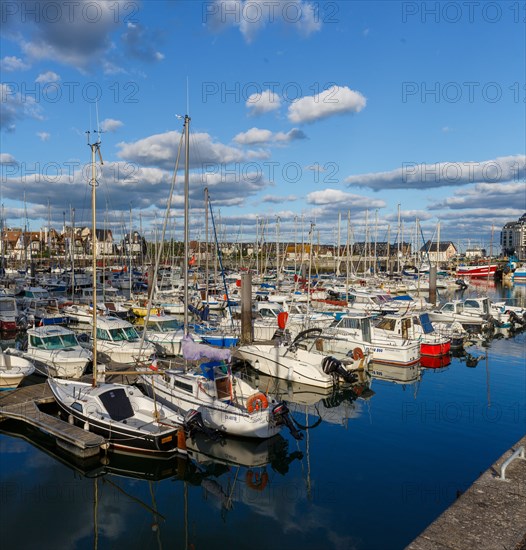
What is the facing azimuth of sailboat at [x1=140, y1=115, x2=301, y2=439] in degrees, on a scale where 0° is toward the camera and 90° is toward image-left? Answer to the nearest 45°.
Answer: approximately 135°

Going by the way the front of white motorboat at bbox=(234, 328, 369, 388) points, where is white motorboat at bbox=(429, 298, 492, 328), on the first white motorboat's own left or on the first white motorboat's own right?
on the first white motorboat's own right

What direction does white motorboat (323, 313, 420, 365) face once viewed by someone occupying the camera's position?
facing away from the viewer and to the left of the viewer

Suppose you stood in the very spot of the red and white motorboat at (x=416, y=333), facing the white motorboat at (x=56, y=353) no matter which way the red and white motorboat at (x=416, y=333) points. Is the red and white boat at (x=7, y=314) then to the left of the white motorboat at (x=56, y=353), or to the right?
right
